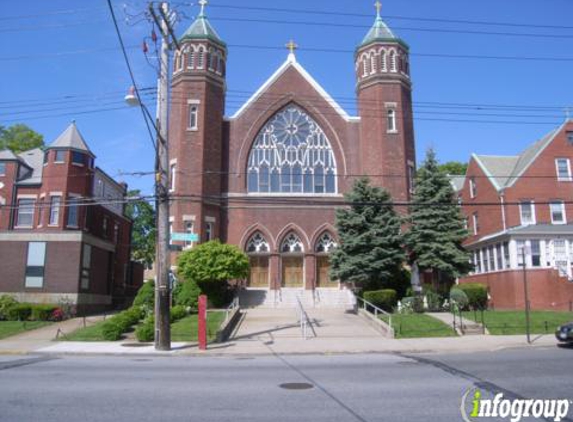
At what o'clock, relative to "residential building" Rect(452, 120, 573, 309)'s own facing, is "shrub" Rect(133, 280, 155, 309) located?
The shrub is roughly at 2 o'clock from the residential building.

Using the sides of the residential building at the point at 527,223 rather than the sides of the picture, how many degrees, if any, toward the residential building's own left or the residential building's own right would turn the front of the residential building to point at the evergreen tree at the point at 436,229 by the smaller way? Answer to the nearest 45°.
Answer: approximately 45° to the residential building's own right

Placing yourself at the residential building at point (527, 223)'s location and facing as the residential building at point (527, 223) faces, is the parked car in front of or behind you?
in front

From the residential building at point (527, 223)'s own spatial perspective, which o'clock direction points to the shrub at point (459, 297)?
The shrub is roughly at 1 o'clock from the residential building.

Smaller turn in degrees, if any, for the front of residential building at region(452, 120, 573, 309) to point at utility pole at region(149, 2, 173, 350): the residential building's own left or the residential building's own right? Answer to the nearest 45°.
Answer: approximately 45° to the residential building's own right

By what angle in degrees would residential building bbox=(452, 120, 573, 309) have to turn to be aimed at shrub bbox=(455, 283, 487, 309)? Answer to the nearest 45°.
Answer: approximately 45° to its right

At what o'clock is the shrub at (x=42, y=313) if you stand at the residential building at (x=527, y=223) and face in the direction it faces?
The shrub is roughly at 2 o'clock from the residential building.

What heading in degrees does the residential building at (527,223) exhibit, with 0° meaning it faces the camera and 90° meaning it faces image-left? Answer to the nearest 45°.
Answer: approximately 0°

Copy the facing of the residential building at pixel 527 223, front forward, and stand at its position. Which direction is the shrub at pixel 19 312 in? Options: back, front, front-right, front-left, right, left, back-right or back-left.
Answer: front-right

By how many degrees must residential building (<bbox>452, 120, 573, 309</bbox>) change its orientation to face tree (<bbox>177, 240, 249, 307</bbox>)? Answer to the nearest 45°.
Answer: approximately 45° to its right

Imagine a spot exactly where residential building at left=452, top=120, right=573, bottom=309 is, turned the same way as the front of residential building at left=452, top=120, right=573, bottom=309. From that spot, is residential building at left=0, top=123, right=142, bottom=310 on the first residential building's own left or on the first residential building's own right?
on the first residential building's own right

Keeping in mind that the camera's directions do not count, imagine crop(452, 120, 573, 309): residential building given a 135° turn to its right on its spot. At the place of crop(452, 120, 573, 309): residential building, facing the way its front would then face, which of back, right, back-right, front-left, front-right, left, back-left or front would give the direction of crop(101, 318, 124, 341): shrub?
left
